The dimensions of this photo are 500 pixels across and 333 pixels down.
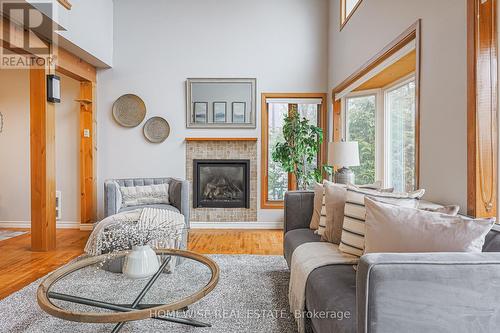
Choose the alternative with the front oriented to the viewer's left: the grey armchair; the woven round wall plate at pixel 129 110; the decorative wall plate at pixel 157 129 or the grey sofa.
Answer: the grey sofa

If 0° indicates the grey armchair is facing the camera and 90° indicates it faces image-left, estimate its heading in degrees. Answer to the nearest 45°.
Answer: approximately 0°

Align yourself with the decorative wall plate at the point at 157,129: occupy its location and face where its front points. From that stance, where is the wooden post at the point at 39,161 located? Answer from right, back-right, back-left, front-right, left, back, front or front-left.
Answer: front-right

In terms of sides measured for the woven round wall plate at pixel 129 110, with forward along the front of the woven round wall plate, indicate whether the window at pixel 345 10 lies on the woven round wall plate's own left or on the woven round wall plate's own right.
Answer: on the woven round wall plate's own left

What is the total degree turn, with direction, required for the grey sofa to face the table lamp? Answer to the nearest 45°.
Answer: approximately 90° to its right

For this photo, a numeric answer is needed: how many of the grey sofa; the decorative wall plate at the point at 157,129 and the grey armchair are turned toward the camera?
2

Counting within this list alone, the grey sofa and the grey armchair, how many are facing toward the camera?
1

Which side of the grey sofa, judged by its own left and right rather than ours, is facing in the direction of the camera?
left
